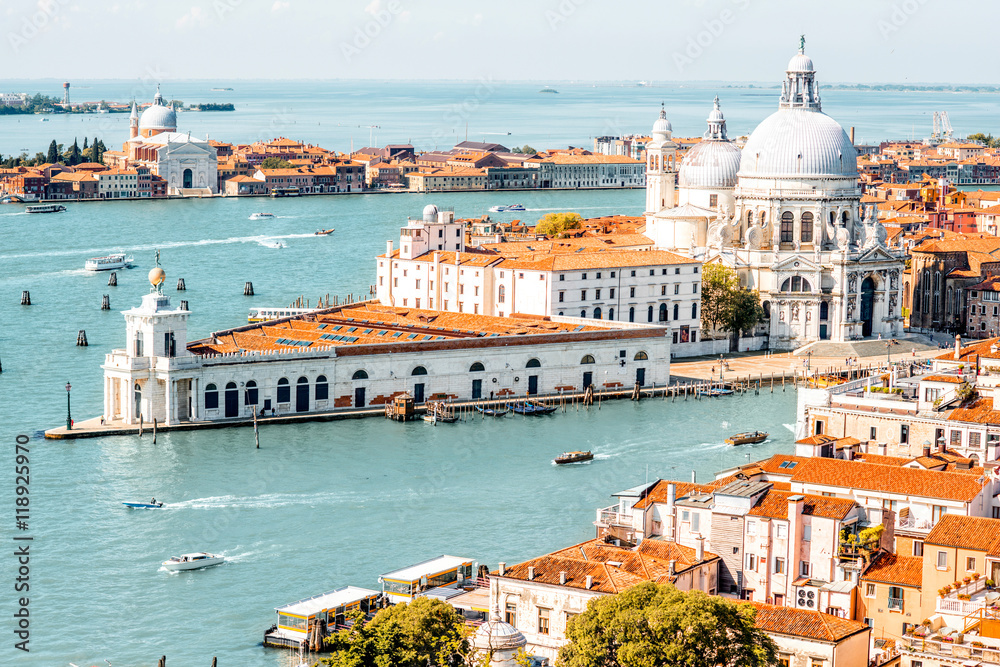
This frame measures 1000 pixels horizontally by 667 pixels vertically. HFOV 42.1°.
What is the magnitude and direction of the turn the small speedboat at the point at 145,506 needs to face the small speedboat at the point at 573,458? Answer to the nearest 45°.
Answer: approximately 180°

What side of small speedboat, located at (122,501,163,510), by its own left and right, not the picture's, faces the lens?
left

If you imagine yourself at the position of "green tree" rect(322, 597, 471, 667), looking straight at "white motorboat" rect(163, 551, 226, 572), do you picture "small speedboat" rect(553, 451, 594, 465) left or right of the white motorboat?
right

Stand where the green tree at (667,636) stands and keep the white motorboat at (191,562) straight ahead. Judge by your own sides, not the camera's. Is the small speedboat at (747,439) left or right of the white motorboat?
right
